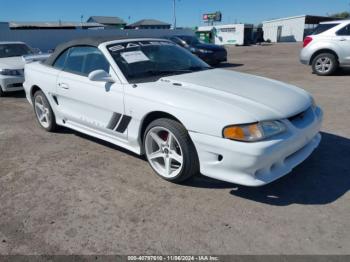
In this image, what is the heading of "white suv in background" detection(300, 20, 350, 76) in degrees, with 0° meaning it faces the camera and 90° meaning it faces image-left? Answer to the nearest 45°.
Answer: approximately 270°

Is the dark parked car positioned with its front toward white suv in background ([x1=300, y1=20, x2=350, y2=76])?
yes

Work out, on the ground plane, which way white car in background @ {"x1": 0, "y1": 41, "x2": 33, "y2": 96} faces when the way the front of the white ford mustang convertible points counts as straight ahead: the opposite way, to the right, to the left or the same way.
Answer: the same way

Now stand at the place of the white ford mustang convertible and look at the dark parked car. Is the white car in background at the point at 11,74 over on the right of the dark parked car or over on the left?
left

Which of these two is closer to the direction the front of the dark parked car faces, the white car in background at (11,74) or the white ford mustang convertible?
the white ford mustang convertible

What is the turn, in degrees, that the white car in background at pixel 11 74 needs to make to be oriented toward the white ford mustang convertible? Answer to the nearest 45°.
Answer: approximately 45° to its right

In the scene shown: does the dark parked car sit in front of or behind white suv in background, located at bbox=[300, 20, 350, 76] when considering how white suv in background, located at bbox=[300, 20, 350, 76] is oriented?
behind

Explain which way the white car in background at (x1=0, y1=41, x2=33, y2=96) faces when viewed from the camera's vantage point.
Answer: facing the viewer and to the right of the viewer

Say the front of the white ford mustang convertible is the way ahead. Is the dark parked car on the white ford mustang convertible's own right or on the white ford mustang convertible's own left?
on the white ford mustang convertible's own left

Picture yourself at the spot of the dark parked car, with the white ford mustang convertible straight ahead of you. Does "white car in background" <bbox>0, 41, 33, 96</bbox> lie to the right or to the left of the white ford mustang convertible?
right

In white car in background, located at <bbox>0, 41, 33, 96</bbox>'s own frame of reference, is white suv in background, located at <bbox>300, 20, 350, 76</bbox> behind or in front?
in front

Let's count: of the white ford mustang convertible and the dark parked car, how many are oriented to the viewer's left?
0

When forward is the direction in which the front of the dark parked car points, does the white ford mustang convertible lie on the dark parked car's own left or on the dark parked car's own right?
on the dark parked car's own right
